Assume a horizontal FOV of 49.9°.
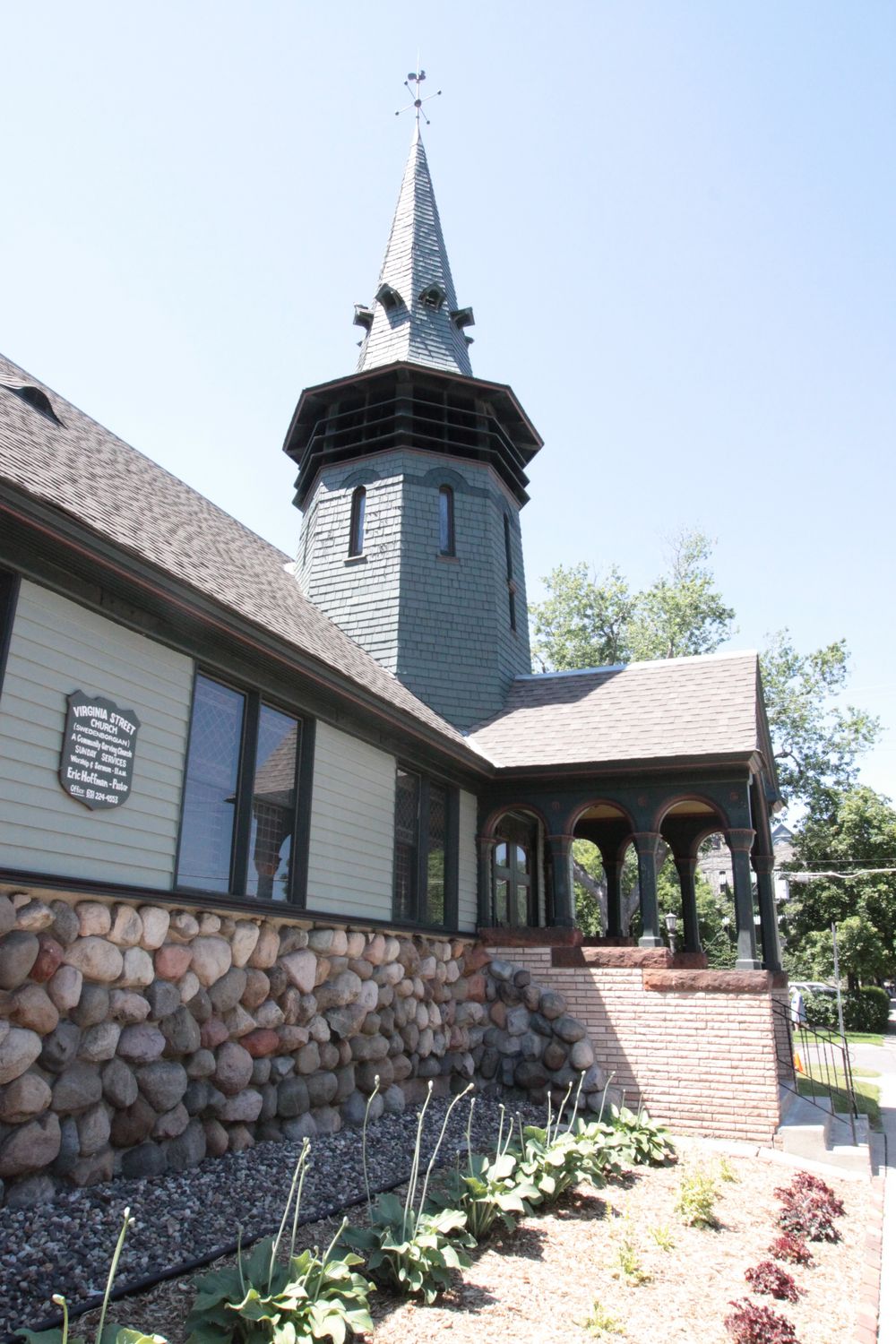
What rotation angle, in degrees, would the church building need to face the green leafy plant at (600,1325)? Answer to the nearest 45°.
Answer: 0° — it already faces it

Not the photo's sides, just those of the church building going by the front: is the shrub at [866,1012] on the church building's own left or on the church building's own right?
on the church building's own left

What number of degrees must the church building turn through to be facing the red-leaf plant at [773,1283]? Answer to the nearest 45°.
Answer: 0° — it already faces it

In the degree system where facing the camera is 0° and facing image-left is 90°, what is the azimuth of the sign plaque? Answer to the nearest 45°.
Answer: approximately 315°

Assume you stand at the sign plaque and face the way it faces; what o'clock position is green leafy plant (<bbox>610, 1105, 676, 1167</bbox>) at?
The green leafy plant is roughly at 10 o'clock from the sign plaque.

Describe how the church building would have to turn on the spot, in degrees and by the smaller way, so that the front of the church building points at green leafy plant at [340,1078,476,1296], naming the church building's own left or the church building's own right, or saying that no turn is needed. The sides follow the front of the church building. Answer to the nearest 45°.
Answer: approximately 45° to the church building's own right

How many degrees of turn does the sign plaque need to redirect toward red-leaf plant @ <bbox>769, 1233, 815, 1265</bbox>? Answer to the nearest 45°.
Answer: approximately 45° to its left

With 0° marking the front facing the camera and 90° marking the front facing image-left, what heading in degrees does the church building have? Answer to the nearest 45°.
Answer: approximately 315°

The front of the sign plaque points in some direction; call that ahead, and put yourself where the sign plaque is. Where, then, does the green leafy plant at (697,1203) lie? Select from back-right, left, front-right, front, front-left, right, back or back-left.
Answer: front-left
